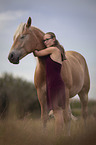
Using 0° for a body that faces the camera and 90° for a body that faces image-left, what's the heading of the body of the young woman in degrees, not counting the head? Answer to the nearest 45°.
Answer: approximately 90°
